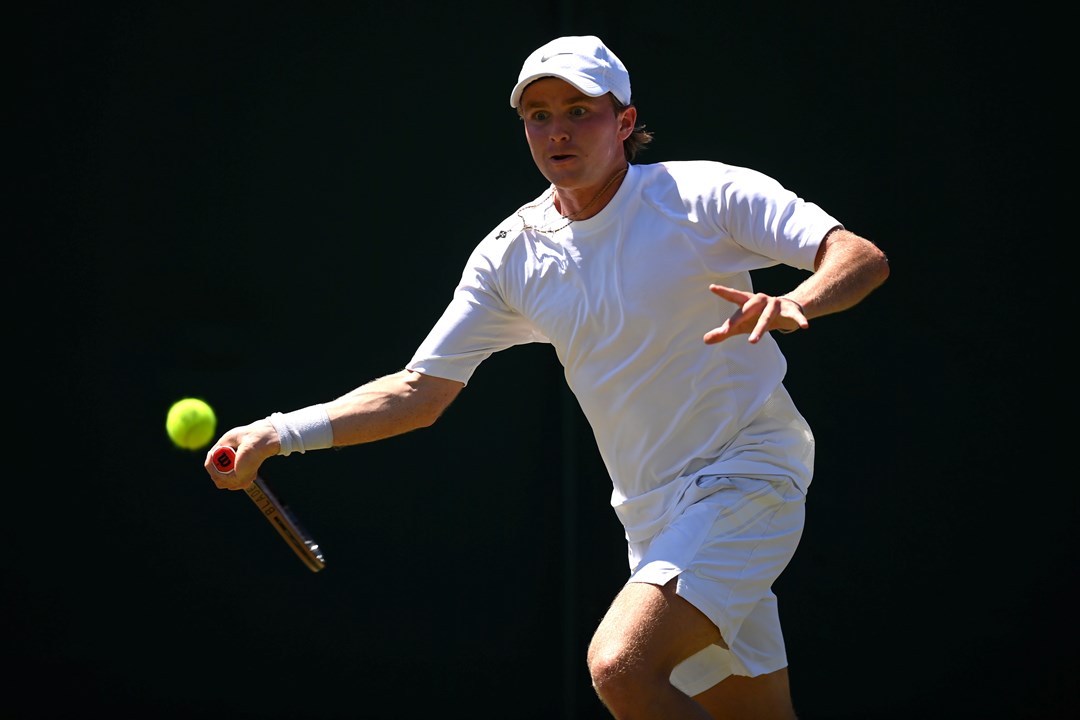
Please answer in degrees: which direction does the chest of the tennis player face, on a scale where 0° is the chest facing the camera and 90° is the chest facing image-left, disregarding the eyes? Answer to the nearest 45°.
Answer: approximately 45°

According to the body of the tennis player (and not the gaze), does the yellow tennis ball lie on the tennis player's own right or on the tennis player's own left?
on the tennis player's own right
